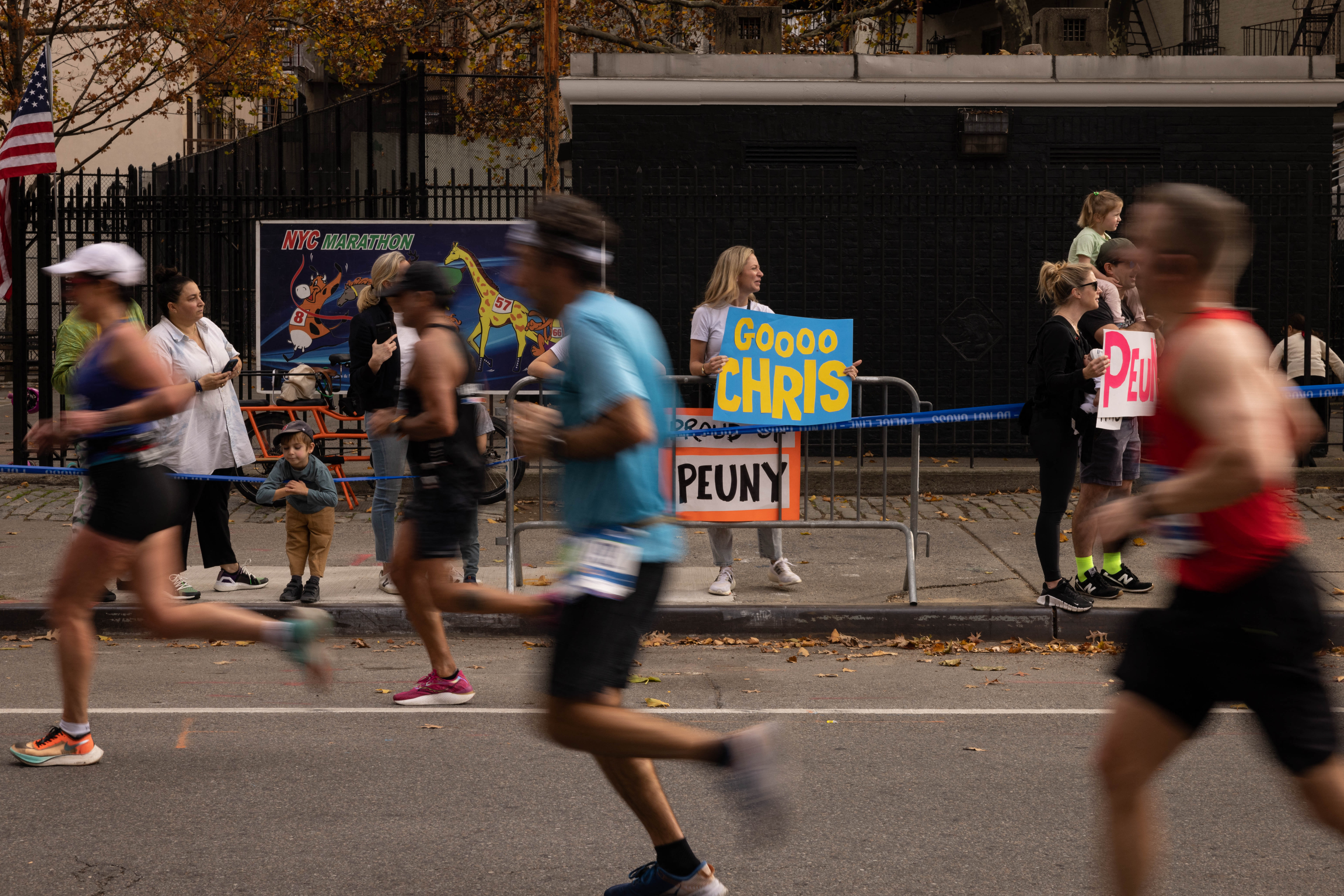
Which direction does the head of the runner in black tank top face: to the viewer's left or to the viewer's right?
to the viewer's left

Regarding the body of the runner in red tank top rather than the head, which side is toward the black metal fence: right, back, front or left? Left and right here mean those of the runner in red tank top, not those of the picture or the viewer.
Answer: right

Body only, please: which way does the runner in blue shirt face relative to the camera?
to the viewer's left

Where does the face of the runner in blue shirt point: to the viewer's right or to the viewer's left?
to the viewer's left

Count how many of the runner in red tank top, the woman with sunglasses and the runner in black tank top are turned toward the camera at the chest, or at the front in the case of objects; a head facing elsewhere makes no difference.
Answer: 0

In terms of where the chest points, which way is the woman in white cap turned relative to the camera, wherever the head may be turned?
to the viewer's left

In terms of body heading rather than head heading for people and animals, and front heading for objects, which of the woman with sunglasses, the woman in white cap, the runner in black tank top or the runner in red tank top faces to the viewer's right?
the woman with sunglasses

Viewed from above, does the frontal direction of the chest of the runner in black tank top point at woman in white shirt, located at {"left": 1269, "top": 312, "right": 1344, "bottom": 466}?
no

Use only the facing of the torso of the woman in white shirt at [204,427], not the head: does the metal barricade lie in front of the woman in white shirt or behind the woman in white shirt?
in front

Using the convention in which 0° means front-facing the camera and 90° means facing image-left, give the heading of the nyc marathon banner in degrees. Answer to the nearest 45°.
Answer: approximately 0°

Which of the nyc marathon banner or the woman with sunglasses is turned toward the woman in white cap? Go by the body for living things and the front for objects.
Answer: the nyc marathon banner

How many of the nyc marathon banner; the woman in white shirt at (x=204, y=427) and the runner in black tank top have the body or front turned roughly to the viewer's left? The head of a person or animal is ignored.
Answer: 1

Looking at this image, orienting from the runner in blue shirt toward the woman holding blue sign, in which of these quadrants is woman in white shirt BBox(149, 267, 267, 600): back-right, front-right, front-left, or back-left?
front-left

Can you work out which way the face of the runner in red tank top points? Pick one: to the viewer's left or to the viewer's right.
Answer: to the viewer's left

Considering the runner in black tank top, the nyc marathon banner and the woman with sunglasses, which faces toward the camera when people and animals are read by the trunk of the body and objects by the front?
the nyc marathon banner
